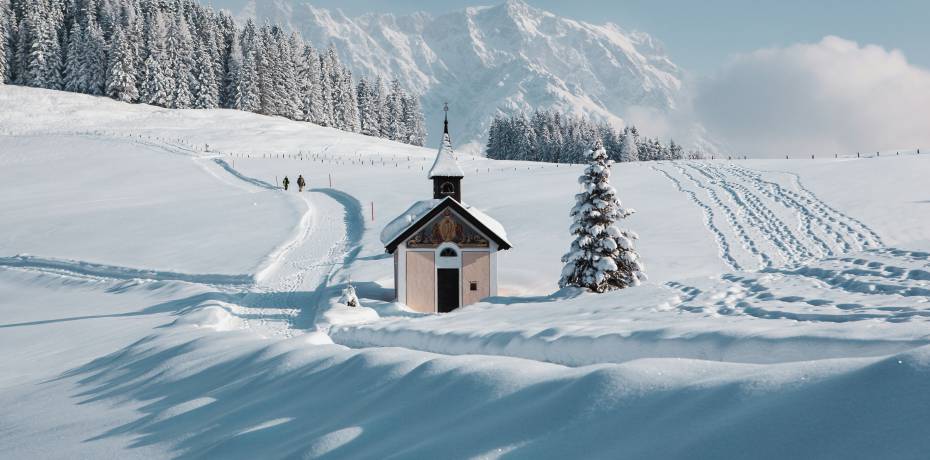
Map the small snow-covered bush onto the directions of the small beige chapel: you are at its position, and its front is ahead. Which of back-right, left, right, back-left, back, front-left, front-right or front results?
front-right

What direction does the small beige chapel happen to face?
toward the camera

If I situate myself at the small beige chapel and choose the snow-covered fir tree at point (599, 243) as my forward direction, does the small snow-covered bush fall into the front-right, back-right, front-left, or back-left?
back-right

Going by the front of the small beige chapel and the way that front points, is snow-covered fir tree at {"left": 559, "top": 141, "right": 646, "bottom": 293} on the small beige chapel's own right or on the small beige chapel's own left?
on the small beige chapel's own left
